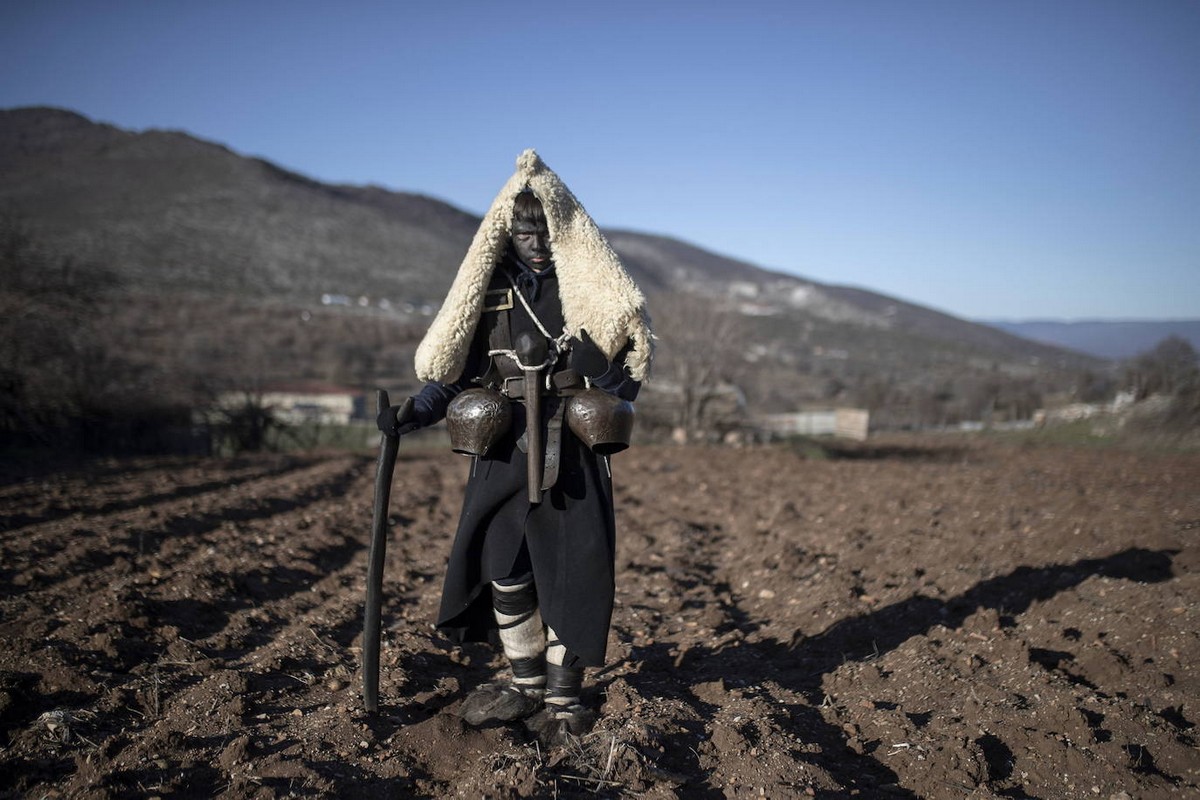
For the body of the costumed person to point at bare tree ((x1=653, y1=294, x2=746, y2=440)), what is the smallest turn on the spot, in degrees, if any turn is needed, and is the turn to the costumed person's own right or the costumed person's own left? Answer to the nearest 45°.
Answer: approximately 180°

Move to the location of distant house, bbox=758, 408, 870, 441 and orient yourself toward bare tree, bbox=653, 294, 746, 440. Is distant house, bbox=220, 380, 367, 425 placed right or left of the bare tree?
right

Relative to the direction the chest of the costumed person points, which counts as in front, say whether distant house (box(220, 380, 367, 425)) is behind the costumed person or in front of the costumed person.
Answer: behind

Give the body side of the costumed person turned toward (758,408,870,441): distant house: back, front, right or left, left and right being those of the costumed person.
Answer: back

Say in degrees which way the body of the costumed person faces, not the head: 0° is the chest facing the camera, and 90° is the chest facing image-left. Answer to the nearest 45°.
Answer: approximately 0°
